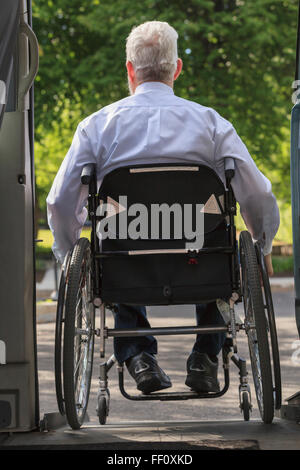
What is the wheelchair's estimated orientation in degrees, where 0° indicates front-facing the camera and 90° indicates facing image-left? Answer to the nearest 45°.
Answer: approximately 180°

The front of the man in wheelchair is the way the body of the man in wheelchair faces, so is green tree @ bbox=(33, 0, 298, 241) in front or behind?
in front

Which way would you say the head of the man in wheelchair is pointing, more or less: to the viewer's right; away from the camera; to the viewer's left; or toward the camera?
away from the camera

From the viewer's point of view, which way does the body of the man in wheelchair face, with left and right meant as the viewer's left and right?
facing away from the viewer
